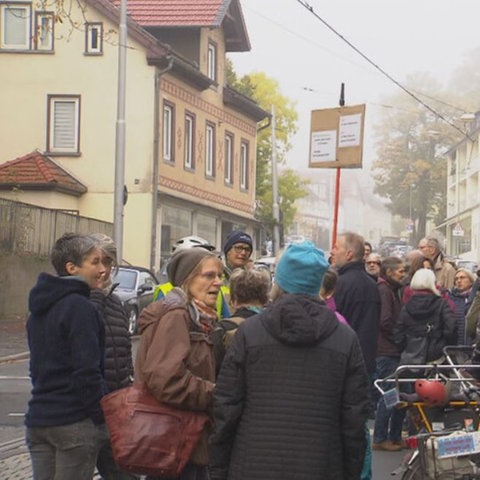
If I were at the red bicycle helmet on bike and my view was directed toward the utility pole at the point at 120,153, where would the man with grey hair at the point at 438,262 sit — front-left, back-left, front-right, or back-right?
front-right

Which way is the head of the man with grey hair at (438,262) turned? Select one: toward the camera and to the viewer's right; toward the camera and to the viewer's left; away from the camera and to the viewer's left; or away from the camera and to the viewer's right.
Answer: toward the camera and to the viewer's left

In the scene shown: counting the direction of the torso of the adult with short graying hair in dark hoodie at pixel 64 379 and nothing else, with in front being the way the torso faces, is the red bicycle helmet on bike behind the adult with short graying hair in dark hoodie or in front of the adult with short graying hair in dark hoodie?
in front

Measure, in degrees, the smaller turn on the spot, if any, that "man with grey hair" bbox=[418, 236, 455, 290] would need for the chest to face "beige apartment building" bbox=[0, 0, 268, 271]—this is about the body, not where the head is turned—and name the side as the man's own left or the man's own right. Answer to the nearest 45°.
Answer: approximately 45° to the man's own right

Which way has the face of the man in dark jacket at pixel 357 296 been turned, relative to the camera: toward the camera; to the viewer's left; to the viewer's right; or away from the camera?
to the viewer's left
